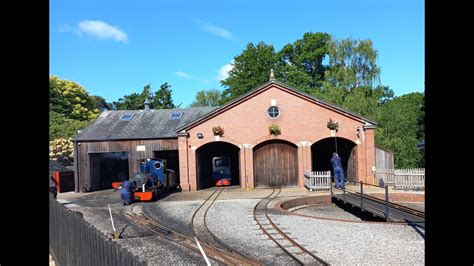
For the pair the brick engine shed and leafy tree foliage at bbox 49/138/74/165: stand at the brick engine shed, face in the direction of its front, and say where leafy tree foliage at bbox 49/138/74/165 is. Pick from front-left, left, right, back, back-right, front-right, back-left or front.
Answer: back-right

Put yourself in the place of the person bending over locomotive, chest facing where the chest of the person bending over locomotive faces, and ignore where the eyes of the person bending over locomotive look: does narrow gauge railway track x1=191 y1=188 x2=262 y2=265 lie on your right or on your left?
on your right

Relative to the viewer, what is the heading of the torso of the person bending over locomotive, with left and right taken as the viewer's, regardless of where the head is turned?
facing away from the viewer and to the right of the viewer

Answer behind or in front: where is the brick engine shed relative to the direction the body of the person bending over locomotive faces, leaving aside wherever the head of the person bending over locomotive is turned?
in front

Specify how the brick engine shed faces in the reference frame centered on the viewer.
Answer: facing the viewer

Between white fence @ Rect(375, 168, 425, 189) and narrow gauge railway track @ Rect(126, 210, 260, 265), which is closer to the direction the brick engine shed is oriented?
the narrow gauge railway track

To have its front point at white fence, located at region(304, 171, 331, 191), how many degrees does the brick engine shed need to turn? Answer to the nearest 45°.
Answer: approximately 45° to its left

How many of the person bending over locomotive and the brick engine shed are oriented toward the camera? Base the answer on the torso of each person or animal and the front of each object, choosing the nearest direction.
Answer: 1

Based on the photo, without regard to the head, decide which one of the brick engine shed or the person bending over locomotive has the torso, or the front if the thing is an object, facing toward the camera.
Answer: the brick engine shed

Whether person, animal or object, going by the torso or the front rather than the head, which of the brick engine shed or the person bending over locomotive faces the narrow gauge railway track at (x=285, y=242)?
the brick engine shed

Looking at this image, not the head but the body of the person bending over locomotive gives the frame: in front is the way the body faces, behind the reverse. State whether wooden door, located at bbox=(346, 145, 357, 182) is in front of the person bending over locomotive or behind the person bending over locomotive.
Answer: in front

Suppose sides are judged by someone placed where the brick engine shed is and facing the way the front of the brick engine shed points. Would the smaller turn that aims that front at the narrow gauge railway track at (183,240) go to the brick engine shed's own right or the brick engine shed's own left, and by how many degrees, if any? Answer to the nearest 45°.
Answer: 0° — it already faces it
